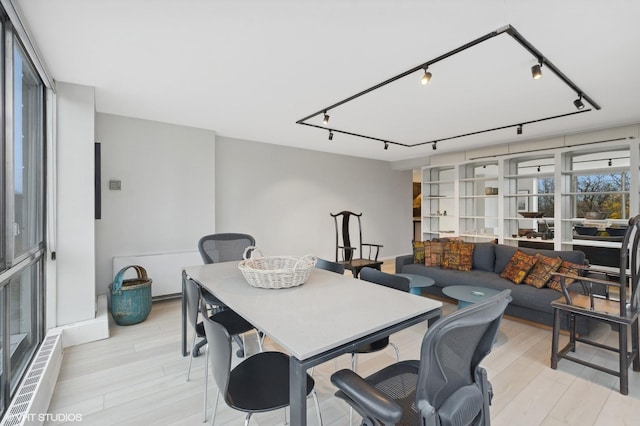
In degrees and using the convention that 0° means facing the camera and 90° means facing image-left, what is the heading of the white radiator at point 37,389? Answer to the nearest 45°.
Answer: approximately 270°

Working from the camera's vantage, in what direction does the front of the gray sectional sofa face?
facing the viewer and to the left of the viewer

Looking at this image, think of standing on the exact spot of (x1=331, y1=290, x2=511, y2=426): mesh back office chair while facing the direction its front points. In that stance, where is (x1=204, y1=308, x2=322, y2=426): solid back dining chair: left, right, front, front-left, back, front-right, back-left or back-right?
front-left

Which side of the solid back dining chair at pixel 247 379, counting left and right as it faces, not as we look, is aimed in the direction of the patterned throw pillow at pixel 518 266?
front

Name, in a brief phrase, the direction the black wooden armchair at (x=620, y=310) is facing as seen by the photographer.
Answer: facing away from the viewer and to the left of the viewer

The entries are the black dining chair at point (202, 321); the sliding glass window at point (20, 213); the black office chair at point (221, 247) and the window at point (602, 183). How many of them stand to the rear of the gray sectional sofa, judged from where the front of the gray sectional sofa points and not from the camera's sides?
1

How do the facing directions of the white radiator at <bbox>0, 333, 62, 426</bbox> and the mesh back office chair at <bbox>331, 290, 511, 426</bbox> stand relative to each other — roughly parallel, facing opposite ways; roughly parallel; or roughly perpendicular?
roughly perpendicular

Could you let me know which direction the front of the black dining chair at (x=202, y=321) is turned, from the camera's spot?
facing away from the viewer and to the right of the viewer

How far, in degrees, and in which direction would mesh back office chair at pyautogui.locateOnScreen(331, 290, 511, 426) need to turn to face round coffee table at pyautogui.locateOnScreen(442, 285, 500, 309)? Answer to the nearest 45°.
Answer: approximately 45° to its right

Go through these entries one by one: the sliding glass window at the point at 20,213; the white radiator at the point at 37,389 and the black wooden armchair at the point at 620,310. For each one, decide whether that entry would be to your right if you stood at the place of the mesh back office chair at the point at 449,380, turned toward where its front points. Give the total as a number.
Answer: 1
